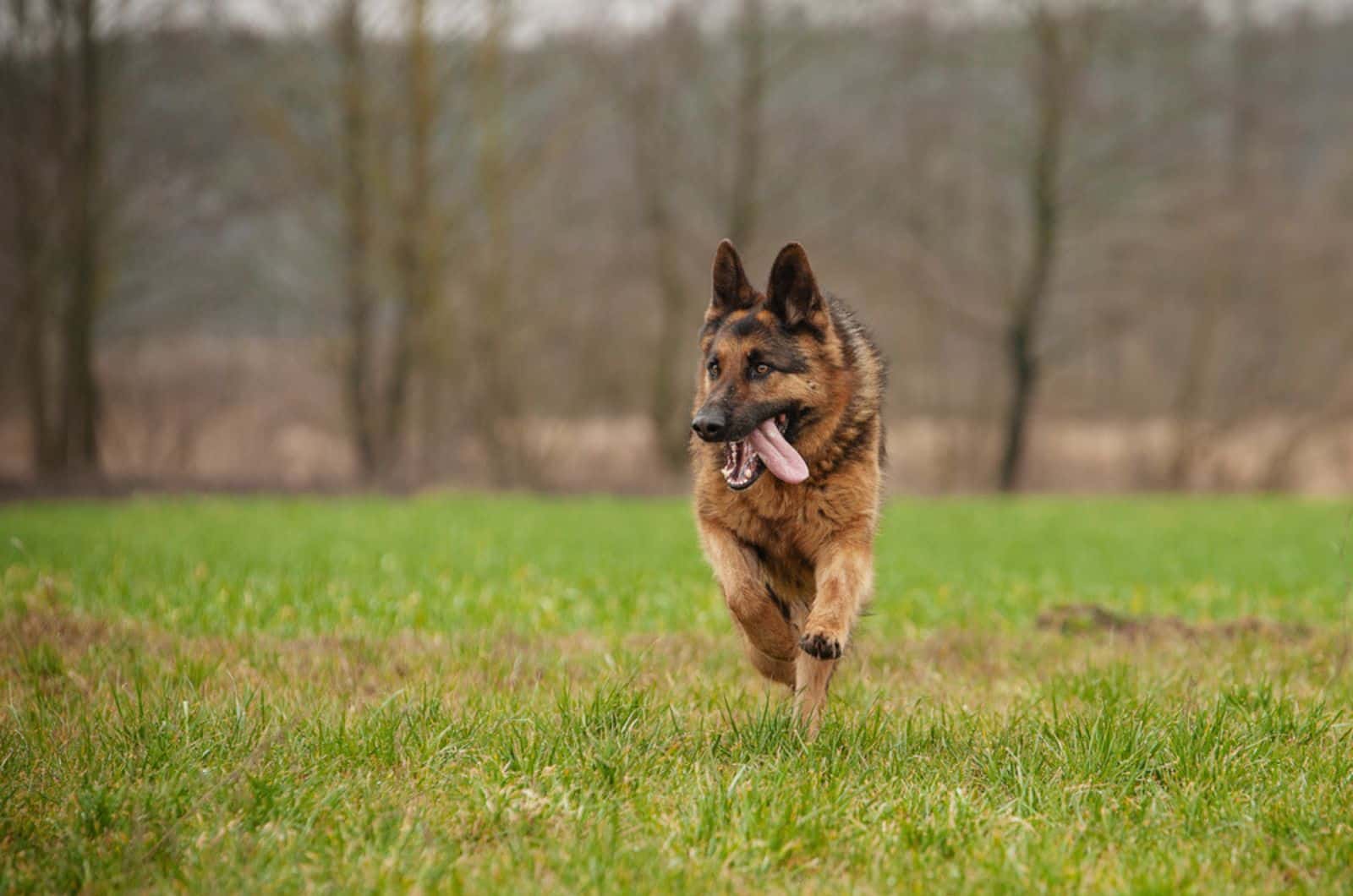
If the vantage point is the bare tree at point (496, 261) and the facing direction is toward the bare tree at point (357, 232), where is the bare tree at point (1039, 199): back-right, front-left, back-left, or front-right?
back-left

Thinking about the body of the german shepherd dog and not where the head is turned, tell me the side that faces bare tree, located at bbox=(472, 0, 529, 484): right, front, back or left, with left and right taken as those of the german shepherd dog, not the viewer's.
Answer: back

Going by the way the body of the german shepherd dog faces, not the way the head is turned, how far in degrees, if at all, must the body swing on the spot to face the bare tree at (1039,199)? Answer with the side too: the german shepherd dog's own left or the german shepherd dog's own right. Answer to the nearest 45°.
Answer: approximately 180°

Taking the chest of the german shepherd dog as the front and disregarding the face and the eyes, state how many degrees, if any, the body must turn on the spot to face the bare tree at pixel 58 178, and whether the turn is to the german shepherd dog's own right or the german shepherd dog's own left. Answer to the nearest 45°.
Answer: approximately 135° to the german shepherd dog's own right

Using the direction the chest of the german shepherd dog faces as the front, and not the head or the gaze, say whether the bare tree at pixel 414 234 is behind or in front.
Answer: behind

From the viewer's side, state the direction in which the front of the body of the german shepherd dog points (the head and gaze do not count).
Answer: toward the camera

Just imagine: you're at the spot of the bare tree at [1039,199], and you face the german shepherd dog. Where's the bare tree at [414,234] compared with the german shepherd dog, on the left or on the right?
right
